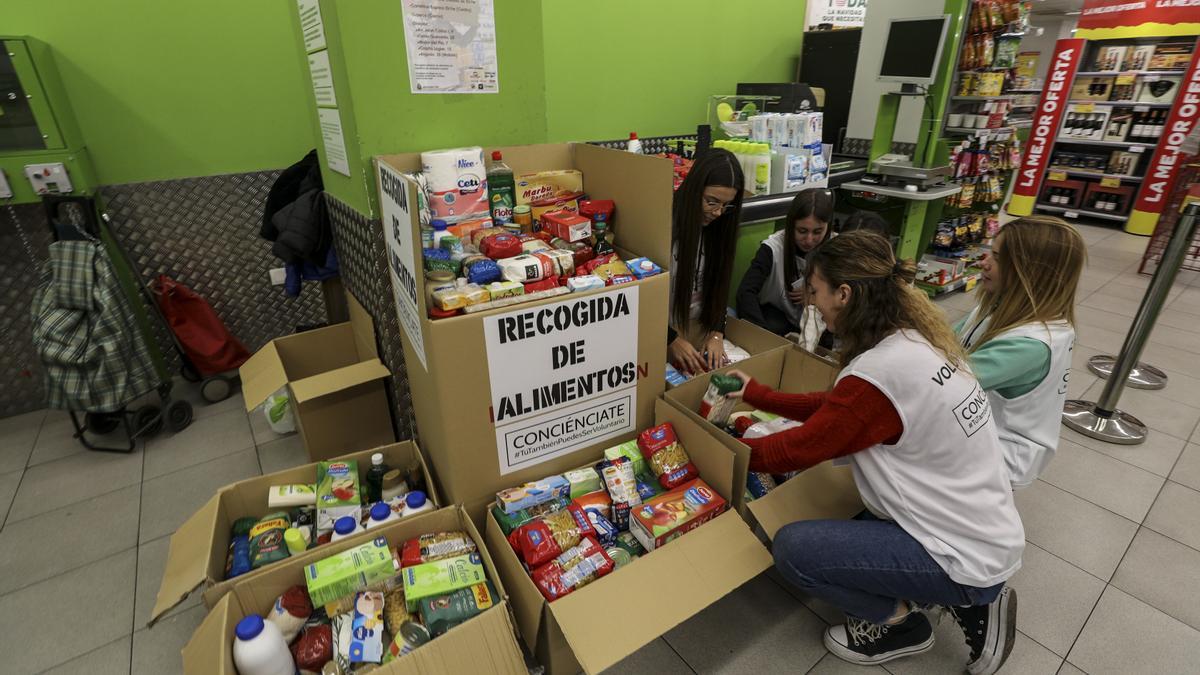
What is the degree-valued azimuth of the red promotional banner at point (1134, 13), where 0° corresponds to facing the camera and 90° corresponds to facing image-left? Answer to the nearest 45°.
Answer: approximately 0°

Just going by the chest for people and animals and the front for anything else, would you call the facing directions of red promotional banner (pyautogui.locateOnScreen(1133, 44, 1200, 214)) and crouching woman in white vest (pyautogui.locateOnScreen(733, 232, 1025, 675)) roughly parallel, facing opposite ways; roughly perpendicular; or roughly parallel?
roughly perpendicular

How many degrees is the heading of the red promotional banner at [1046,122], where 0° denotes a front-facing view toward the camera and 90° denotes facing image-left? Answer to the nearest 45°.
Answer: approximately 0°

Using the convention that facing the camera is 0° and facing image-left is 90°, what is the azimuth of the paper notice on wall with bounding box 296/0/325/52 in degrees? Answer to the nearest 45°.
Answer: approximately 45°

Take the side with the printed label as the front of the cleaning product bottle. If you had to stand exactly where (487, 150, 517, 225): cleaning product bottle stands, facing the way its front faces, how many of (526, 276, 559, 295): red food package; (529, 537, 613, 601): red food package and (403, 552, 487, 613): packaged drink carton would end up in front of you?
3

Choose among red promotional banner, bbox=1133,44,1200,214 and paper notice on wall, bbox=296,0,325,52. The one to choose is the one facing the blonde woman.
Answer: the red promotional banner

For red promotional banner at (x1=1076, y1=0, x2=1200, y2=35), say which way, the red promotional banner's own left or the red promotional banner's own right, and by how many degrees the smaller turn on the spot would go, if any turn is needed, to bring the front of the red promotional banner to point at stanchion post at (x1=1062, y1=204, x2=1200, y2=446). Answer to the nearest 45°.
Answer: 0° — it already faces it

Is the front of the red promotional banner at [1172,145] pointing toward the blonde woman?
yes

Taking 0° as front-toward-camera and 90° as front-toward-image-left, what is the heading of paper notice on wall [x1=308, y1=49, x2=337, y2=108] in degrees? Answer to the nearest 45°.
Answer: approximately 45°

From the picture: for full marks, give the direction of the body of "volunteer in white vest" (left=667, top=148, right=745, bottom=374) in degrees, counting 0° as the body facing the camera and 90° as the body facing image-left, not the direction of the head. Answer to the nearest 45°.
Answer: approximately 315°

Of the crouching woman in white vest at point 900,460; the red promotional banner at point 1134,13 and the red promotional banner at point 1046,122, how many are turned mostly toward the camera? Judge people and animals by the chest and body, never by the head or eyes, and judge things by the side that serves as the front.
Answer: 2
